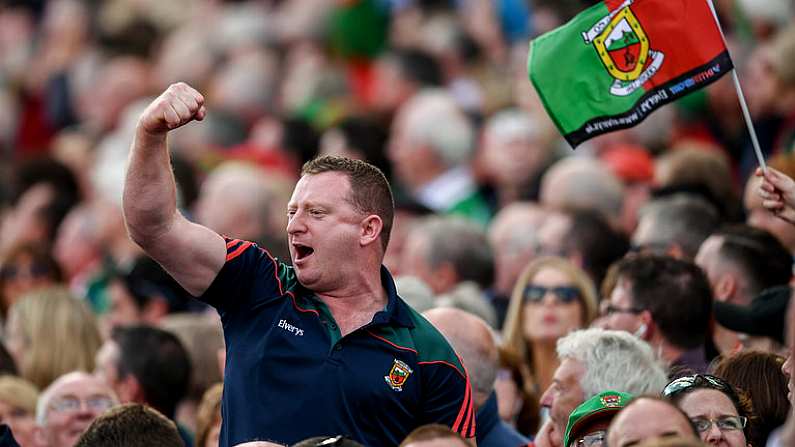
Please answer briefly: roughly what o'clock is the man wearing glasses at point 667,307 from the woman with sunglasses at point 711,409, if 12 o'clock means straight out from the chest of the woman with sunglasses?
The man wearing glasses is roughly at 6 o'clock from the woman with sunglasses.

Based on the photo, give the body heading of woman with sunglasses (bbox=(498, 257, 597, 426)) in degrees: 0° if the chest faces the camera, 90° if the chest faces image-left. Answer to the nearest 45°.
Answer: approximately 0°

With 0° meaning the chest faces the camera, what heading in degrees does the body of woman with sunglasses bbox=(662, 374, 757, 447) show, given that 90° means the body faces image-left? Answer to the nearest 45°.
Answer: approximately 0°

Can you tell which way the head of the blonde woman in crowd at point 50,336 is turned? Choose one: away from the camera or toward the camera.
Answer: away from the camera

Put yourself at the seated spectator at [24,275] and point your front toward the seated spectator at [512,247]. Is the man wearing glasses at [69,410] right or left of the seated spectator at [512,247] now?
right

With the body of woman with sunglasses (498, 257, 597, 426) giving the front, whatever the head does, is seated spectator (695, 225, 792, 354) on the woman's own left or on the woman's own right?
on the woman's own left
